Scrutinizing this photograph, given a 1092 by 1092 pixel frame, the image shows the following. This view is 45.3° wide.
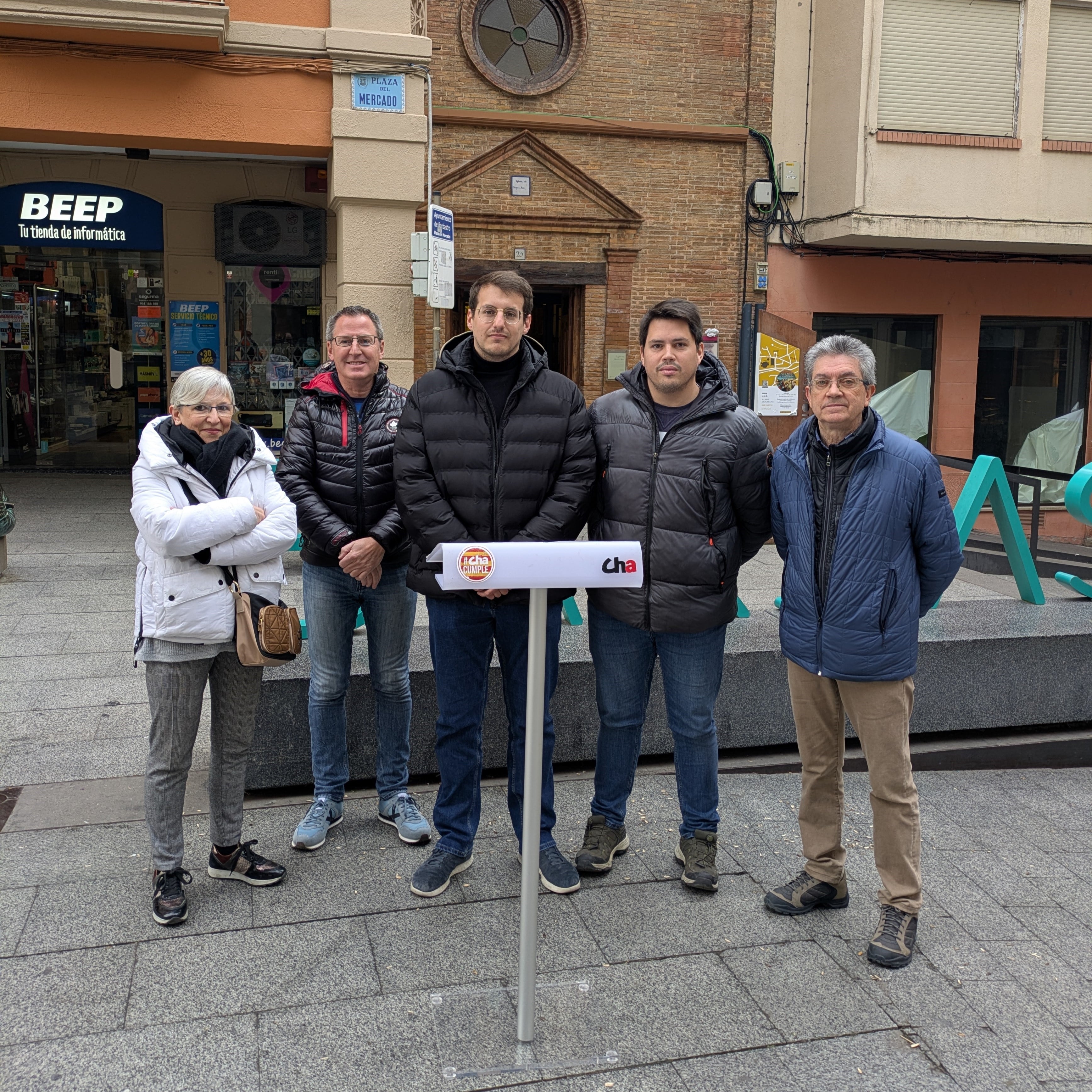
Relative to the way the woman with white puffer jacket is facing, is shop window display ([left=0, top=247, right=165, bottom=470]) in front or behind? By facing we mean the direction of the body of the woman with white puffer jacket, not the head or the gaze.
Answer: behind

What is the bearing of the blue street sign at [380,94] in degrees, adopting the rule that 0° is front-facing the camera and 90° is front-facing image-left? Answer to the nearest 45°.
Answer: approximately 0°

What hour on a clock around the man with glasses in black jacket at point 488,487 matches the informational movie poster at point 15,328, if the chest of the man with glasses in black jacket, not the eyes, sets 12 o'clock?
The informational movie poster is roughly at 5 o'clock from the man with glasses in black jacket.

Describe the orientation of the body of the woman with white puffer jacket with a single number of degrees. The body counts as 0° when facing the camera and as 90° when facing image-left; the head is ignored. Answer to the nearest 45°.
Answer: approximately 315°

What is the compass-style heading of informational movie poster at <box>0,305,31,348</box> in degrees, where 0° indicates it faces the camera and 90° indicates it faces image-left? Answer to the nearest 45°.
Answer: approximately 0°

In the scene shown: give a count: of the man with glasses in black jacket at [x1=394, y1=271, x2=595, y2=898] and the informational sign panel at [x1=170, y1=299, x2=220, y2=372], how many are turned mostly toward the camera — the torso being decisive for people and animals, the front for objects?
2
